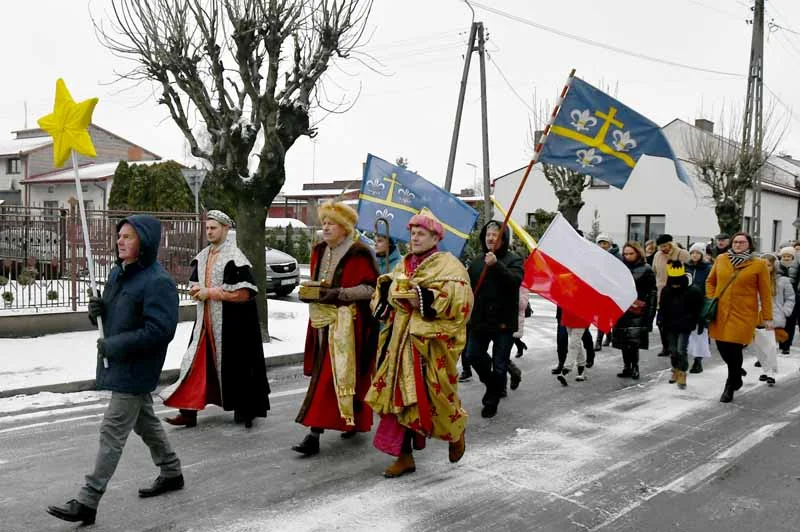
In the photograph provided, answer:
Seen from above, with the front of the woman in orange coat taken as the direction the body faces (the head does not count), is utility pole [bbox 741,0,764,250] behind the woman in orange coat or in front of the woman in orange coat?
behind

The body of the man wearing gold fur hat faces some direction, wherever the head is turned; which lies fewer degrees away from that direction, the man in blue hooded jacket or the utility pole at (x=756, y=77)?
the man in blue hooded jacket

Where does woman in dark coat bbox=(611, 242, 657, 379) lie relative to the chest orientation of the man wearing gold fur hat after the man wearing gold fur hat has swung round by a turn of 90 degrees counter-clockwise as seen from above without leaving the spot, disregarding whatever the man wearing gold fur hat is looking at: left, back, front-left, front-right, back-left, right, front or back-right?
left

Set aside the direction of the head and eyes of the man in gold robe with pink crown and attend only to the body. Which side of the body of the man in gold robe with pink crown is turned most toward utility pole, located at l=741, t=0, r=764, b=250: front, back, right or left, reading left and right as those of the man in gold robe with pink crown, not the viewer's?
back

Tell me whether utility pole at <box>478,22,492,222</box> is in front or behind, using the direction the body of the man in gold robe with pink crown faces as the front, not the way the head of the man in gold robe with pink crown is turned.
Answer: behind

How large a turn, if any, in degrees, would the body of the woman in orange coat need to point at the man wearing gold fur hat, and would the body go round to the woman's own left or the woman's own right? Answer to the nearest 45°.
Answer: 0° — they already face them

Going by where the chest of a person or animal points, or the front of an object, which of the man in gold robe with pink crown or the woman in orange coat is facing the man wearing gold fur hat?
the woman in orange coat

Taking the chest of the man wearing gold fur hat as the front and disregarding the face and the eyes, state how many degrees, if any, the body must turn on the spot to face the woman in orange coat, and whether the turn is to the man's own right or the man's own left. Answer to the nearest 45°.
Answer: approximately 180°
